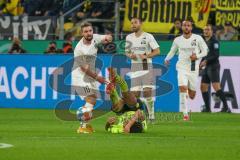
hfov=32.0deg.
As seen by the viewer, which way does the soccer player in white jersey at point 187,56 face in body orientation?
toward the camera

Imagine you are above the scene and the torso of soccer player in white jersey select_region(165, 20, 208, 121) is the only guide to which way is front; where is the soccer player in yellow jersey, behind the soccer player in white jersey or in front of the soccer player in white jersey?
in front

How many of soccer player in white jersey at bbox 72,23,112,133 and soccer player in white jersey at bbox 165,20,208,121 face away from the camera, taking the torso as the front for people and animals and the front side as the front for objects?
0

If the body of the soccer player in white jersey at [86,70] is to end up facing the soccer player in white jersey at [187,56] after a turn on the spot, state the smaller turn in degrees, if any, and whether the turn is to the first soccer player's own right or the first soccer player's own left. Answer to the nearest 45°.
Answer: approximately 90° to the first soccer player's own left

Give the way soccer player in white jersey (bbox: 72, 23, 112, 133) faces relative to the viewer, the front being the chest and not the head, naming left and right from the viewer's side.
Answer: facing the viewer and to the right of the viewer

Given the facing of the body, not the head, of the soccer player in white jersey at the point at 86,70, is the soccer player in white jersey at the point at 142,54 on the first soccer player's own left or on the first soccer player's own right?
on the first soccer player's own left
